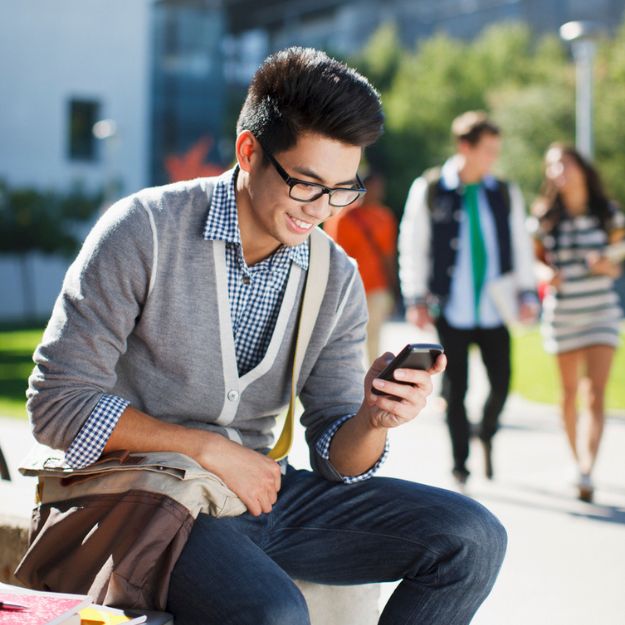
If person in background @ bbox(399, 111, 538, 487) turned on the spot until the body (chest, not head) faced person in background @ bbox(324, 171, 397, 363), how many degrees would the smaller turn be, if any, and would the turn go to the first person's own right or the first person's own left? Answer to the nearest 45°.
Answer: approximately 180°

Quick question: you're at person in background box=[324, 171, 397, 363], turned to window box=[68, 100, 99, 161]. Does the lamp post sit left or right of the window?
right

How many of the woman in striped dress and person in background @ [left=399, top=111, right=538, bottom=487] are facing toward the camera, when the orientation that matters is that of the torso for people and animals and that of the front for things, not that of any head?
2

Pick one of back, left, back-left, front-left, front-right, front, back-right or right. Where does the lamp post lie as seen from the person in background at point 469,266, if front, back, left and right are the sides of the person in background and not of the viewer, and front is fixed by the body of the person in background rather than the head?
back

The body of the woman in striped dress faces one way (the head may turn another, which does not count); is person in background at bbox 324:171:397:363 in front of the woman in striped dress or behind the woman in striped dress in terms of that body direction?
behind

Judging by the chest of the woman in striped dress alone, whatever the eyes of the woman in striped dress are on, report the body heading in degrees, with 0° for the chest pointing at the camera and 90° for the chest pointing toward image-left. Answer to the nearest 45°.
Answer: approximately 0°

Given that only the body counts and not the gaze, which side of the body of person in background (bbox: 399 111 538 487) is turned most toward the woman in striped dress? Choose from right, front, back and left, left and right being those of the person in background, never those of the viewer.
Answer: left

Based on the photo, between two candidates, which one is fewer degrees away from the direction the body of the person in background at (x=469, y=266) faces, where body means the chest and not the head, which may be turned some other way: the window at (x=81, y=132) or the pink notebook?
the pink notebook

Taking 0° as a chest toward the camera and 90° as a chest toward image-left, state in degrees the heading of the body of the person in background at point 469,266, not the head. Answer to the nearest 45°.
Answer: approximately 0°

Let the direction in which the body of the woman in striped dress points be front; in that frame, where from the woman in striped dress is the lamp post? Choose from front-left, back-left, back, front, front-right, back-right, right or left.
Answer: back

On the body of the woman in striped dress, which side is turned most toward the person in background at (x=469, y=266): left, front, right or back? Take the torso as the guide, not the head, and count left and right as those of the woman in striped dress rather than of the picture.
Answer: right
